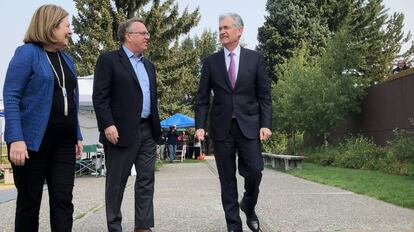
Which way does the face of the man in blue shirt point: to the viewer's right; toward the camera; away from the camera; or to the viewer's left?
to the viewer's right

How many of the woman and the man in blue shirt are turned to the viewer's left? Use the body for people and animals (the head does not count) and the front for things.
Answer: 0

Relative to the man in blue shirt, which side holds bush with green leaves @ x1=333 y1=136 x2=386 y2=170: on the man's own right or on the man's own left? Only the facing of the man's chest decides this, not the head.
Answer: on the man's own left

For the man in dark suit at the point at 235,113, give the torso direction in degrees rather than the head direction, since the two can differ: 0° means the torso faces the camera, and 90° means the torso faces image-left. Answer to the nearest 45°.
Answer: approximately 0°

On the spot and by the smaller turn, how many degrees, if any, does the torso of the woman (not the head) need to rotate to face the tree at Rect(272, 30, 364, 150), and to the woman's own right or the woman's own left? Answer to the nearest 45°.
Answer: approximately 90° to the woman's own left

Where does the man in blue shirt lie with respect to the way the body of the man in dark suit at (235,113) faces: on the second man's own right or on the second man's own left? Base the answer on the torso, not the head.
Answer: on the second man's own right

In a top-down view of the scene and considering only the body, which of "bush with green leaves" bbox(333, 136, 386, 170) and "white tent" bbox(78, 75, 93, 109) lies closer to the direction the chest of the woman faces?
the bush with green leaves

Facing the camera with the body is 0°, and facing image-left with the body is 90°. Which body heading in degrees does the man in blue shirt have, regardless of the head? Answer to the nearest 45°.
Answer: approximately 315°

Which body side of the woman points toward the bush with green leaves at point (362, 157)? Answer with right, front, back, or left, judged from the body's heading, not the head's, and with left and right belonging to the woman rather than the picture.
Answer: left

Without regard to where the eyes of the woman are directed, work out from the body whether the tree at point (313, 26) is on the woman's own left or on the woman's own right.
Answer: on the woman's own left

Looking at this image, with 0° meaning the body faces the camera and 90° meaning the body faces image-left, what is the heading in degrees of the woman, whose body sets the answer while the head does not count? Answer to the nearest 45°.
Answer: approximately 315°
